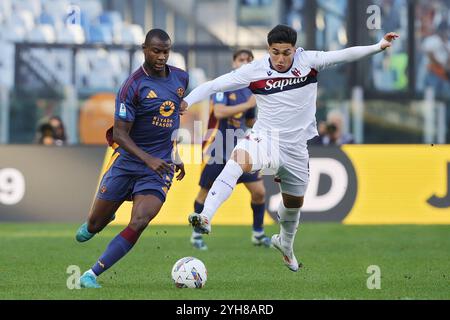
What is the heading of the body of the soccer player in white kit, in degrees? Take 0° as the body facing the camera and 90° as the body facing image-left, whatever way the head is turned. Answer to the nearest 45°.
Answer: approximately 0°

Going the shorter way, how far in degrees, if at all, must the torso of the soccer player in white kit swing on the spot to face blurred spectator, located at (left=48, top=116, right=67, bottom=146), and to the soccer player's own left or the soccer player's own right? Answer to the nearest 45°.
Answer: approximately 135° to the soccer player's own right

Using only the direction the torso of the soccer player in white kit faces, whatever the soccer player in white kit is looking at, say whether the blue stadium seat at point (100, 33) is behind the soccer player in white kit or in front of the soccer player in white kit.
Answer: behind

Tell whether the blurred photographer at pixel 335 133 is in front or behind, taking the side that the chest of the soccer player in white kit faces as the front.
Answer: behind
